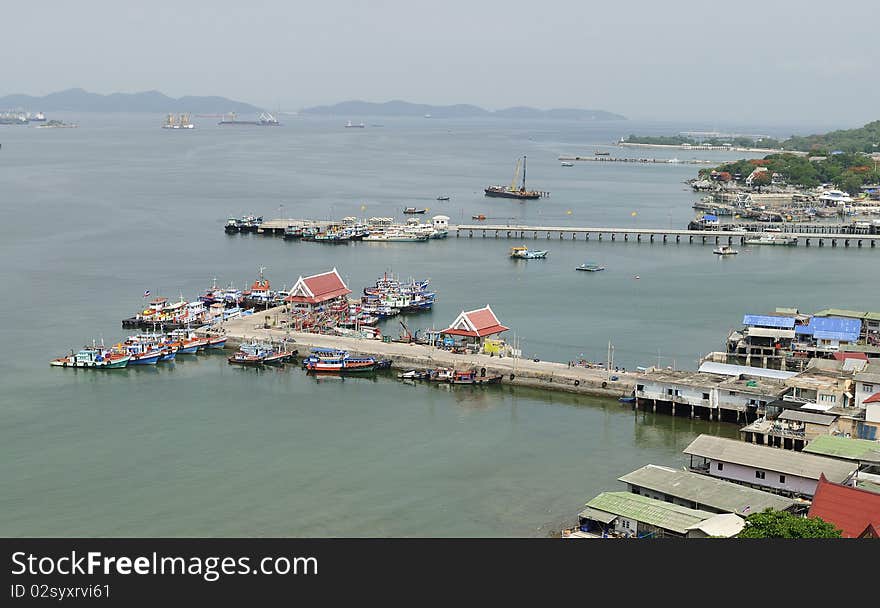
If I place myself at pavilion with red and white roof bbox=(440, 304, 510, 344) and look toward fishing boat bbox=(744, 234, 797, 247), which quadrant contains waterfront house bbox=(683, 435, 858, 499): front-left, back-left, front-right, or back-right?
back-right

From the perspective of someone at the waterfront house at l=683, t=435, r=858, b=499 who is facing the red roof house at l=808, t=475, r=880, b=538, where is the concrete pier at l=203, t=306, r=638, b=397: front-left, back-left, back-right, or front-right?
back-right
